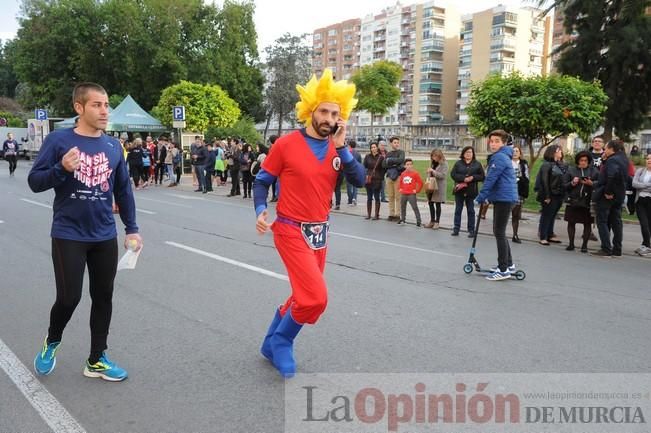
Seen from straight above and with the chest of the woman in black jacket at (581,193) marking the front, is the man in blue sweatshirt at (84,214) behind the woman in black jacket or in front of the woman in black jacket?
in front

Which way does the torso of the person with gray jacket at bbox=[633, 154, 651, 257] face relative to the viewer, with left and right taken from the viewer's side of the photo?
facing the viewer and to the left of the viewer

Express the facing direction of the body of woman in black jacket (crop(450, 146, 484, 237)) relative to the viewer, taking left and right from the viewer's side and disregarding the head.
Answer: facing the viewer

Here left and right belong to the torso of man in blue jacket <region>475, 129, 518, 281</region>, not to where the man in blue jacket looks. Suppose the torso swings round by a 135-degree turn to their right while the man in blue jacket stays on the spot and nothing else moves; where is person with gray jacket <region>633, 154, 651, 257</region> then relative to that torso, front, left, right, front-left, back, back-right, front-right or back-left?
front

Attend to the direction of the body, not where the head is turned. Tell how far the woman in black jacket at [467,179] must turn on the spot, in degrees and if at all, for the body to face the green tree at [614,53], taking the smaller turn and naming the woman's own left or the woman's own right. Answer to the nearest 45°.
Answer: approximately 180°

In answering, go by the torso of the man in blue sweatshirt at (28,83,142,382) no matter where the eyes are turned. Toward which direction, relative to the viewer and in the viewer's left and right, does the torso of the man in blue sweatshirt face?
facing the viewer and to the right of the viewer

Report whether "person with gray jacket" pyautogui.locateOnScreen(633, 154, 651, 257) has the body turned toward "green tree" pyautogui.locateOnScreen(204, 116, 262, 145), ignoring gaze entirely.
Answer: no

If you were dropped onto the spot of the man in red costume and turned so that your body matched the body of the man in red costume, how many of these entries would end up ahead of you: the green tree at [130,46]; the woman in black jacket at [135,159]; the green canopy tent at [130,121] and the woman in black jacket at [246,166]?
0

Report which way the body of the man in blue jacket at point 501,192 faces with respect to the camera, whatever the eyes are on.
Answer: to the viewer's left

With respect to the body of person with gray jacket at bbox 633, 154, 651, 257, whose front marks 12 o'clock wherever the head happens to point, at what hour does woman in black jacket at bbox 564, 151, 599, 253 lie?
The woman in black jacket is roughly at 1 o'clock from the person with gray jacket.

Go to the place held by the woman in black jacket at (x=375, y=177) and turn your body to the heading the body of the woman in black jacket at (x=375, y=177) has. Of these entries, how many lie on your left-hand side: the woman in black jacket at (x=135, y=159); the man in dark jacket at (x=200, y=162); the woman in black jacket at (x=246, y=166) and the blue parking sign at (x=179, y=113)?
0

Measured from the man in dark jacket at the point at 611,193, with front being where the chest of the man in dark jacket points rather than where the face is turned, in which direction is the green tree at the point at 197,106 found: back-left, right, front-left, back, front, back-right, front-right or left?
front-right

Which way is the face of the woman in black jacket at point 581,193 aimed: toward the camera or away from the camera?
toward the camera

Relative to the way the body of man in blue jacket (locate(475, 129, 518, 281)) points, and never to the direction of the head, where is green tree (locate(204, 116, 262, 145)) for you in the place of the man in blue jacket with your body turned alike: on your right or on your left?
on your right

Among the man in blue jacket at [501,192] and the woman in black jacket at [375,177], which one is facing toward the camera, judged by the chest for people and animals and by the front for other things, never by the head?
the woman in black jacket
